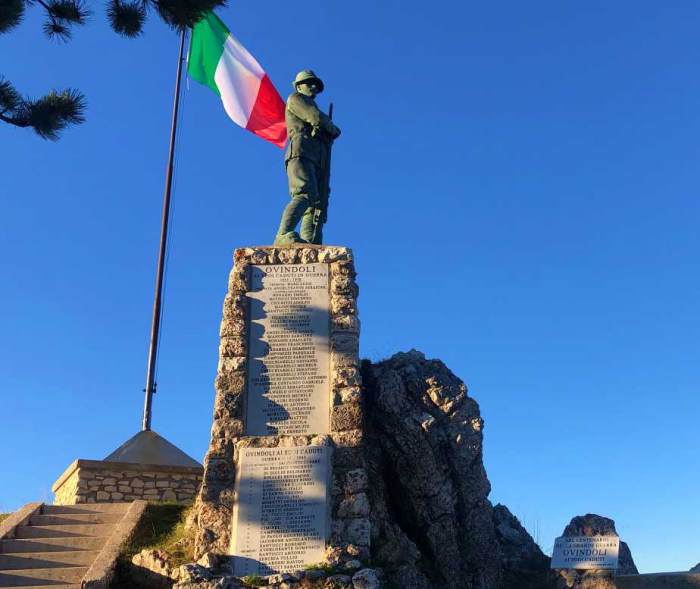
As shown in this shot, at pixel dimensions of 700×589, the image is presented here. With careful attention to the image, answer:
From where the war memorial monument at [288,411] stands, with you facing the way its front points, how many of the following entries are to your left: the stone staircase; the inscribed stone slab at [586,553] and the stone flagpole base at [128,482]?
1

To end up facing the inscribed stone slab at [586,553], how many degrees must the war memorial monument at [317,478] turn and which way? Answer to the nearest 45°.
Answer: approximately 90° to its left

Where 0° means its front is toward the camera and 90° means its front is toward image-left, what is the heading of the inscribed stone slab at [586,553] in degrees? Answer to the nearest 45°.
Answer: approximately 0°

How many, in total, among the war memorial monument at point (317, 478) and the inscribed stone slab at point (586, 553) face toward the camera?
2

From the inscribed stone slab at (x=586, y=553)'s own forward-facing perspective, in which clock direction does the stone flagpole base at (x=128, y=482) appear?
The stone flagpole base is roughly at 3 o'clock from the inscribed stone slab.

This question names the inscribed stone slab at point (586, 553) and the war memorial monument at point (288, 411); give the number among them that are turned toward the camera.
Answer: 2

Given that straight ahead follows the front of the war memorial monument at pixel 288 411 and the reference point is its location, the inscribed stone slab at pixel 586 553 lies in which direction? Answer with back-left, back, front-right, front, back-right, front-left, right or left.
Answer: left

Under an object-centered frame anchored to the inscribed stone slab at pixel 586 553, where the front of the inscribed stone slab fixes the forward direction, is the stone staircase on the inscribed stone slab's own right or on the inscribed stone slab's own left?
on the inscribed stone slab's own right

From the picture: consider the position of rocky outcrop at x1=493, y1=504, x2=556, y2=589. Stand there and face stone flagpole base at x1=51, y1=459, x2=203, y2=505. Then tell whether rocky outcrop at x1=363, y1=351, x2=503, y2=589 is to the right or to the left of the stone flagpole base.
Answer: left

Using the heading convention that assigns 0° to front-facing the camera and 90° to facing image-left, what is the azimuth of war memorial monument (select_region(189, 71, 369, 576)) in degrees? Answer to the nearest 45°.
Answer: approximately 0°

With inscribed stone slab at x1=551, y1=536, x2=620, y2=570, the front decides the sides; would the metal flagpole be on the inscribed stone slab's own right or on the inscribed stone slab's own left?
on the inscribed stone slab's own right

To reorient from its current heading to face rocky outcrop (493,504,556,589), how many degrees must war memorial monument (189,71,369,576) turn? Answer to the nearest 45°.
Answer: approximately 135° to its left
